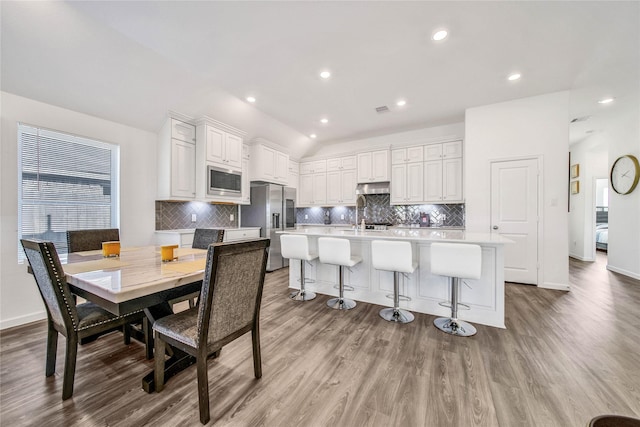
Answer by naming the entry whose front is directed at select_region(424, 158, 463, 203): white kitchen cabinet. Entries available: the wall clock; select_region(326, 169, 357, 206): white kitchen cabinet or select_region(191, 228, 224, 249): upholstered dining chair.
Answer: the wall clock

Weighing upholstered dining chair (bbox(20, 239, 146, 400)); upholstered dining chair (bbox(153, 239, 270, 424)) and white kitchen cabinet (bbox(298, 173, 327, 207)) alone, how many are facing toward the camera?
1

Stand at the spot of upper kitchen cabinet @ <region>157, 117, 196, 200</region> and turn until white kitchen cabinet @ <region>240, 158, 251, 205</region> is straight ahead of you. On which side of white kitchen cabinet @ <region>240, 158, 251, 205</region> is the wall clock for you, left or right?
right

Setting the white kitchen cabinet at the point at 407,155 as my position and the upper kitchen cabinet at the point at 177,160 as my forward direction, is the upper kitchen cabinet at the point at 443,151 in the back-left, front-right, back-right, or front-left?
back-left

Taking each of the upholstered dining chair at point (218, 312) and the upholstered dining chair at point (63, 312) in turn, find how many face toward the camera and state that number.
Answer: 0

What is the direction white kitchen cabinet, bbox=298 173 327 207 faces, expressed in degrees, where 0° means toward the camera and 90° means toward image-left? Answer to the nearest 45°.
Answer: approximately 0°

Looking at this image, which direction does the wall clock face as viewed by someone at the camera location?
facing the viewer and to the left of the viewer

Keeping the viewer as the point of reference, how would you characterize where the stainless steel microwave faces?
facing the viewer and to the right of the viewer

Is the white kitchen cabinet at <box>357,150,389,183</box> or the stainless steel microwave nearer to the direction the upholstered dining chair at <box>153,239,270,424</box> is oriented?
the stainless steel microwave

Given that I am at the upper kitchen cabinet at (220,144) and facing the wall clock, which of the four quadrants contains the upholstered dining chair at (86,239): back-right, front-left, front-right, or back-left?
back-right

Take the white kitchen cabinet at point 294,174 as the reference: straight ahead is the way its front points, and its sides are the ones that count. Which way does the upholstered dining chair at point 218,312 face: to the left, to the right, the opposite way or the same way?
the opposite way

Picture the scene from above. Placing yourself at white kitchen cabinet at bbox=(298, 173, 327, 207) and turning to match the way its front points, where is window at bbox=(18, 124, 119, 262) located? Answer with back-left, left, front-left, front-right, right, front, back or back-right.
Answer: front-right

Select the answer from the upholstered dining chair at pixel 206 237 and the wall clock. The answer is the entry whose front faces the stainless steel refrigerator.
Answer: the wall clock

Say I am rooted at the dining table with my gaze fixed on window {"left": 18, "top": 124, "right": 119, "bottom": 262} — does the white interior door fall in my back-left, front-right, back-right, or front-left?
back-right

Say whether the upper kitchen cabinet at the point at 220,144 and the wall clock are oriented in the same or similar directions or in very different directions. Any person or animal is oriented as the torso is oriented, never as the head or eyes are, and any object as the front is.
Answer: very different directions

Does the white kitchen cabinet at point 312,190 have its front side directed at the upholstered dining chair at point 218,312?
yes

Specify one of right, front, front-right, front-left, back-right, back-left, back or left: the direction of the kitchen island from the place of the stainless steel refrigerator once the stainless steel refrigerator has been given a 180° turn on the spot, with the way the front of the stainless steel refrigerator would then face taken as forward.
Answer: back

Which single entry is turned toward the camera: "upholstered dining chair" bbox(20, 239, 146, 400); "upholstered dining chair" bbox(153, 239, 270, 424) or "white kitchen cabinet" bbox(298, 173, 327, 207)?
the white kitchen cabinet
